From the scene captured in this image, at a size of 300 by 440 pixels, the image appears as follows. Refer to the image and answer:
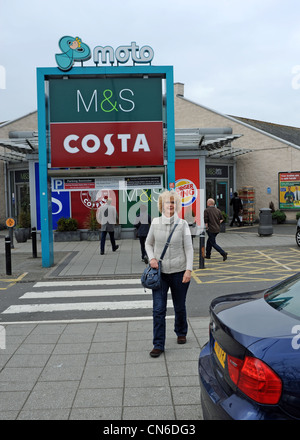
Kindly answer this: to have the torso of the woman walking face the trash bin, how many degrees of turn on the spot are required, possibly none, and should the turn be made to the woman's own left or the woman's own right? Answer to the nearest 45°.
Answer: approximately 180°

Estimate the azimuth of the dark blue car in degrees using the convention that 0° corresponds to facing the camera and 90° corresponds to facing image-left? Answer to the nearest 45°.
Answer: approximately 225°

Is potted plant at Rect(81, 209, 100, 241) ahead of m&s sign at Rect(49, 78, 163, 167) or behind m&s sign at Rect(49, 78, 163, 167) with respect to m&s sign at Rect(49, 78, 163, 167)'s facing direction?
behind

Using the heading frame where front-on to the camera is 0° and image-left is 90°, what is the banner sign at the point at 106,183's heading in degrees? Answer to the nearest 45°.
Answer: approximately 0°

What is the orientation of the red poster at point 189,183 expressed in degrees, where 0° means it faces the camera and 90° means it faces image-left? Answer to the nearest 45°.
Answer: approximately 0°

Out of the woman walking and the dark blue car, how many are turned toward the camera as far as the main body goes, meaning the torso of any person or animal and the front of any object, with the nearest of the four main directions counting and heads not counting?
1

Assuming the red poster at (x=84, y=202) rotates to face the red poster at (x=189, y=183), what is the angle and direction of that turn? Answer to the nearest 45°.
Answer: approximately 90° to its left

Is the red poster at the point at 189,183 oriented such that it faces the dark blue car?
yes
